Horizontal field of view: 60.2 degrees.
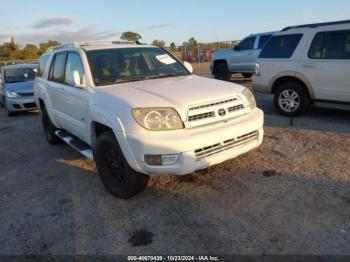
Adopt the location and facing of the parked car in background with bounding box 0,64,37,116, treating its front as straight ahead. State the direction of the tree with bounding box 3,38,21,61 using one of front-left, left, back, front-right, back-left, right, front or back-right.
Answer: back-left

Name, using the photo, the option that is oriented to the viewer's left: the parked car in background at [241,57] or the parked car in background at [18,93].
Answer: the parked car in background at [241,57]

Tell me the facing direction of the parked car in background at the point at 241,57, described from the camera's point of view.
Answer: facing to the left of the viewer

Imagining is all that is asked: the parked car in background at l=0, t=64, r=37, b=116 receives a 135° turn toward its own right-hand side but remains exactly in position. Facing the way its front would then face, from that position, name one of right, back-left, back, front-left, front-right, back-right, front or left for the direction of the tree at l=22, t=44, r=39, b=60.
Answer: right

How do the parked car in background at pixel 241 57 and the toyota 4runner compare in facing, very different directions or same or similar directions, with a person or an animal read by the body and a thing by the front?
very different directions

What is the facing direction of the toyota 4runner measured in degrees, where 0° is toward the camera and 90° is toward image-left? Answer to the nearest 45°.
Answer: approximately 315°

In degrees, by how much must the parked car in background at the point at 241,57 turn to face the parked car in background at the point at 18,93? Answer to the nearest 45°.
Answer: approximately 45° to its left
